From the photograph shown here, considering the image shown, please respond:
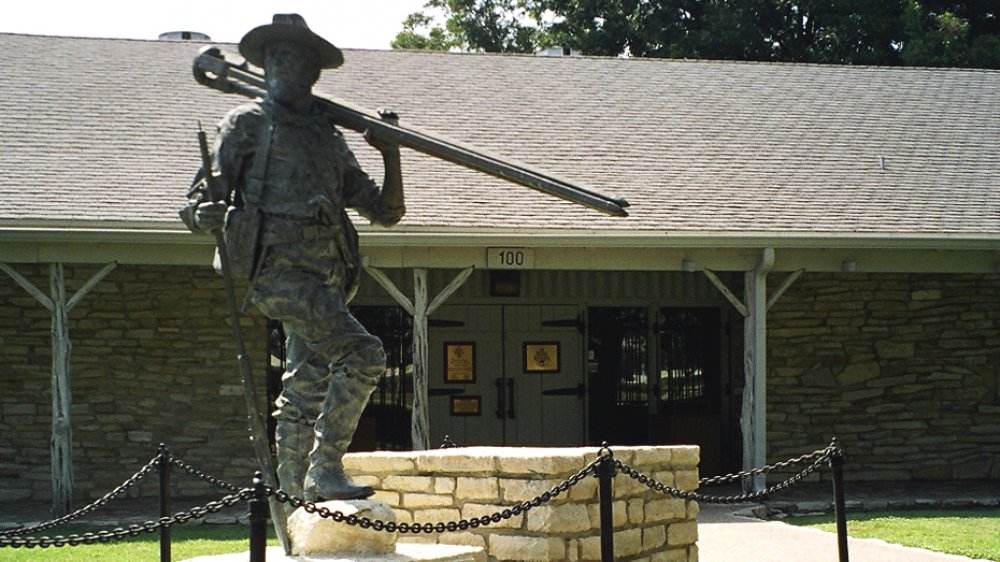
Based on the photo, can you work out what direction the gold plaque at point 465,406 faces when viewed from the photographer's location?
facing the viewer

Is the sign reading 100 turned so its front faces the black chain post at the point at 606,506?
yes

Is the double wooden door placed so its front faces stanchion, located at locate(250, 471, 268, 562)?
yes

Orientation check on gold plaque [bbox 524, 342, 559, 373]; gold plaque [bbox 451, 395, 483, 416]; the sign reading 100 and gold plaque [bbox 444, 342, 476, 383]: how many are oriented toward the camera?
4

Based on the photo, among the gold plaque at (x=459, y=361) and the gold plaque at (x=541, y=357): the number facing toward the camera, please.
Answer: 2

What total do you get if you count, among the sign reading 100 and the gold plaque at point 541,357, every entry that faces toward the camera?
2

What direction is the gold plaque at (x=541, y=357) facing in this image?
toward the camera

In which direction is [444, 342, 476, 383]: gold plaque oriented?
toward the camera

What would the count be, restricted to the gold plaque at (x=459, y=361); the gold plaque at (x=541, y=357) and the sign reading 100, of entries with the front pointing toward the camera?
3

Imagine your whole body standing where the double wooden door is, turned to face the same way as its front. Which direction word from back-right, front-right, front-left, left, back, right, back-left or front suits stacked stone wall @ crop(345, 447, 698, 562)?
front

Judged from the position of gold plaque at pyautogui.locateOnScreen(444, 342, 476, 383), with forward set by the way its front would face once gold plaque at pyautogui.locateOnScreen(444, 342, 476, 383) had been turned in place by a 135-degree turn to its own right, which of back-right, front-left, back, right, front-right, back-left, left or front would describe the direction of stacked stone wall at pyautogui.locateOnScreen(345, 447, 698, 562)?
back-left

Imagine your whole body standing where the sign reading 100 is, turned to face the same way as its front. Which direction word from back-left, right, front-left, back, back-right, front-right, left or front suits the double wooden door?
back

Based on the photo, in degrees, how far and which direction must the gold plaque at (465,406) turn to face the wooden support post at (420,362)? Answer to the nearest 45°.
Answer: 0° — it already faces it

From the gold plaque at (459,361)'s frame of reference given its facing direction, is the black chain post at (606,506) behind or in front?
in front

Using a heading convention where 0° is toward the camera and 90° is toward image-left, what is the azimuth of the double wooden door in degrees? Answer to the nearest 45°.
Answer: approximately 0°

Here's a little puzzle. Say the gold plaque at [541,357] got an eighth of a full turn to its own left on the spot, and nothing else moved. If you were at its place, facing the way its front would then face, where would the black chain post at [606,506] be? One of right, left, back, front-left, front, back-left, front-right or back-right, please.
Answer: front-right

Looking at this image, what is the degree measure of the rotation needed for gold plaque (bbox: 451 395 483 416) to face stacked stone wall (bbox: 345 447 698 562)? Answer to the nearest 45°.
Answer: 0° — it already faces it

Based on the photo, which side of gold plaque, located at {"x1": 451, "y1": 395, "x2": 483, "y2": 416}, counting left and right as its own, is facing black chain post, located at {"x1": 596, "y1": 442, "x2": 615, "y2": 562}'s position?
front
